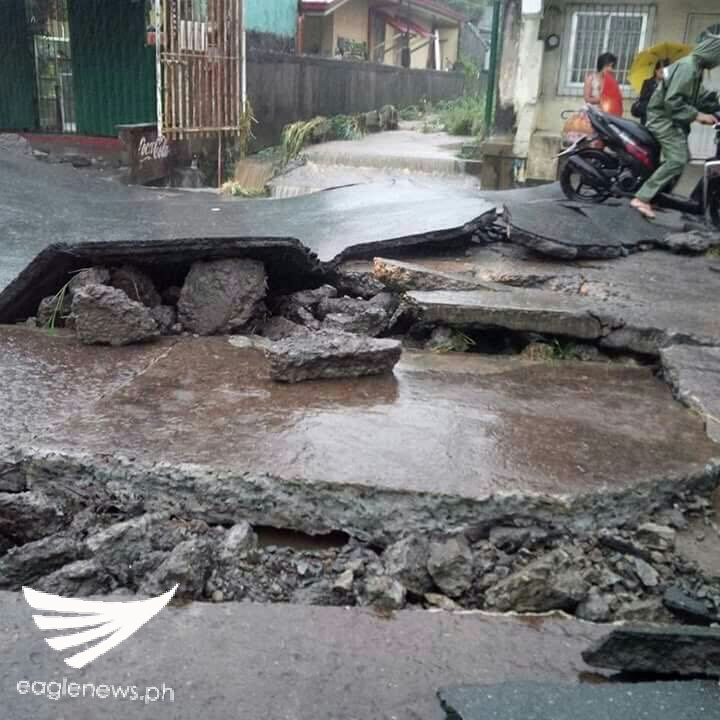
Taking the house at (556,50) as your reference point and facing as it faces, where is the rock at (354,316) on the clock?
The rock is roughly at 12 o'clock from the house.

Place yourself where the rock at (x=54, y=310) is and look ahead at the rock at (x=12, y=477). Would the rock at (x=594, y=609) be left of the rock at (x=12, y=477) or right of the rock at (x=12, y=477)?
left

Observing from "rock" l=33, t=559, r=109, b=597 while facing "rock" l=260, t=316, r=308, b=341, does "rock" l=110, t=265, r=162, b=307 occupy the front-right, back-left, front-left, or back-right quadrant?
front-left

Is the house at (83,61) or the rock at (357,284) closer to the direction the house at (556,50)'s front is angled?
the rock

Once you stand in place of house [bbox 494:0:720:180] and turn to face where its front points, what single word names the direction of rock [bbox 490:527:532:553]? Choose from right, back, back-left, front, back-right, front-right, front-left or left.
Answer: front

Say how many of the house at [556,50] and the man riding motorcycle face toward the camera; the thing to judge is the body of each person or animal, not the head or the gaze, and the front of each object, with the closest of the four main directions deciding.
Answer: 1

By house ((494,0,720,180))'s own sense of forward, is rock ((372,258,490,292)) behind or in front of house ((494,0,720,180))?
in front

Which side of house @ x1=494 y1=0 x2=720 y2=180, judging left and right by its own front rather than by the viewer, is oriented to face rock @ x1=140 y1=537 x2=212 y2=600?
front

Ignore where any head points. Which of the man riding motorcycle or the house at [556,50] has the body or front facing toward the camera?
the house

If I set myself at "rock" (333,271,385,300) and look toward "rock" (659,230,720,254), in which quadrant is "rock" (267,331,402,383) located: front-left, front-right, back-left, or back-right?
back-right

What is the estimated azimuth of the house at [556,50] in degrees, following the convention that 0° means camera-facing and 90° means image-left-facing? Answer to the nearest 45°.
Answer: approximately 0°
